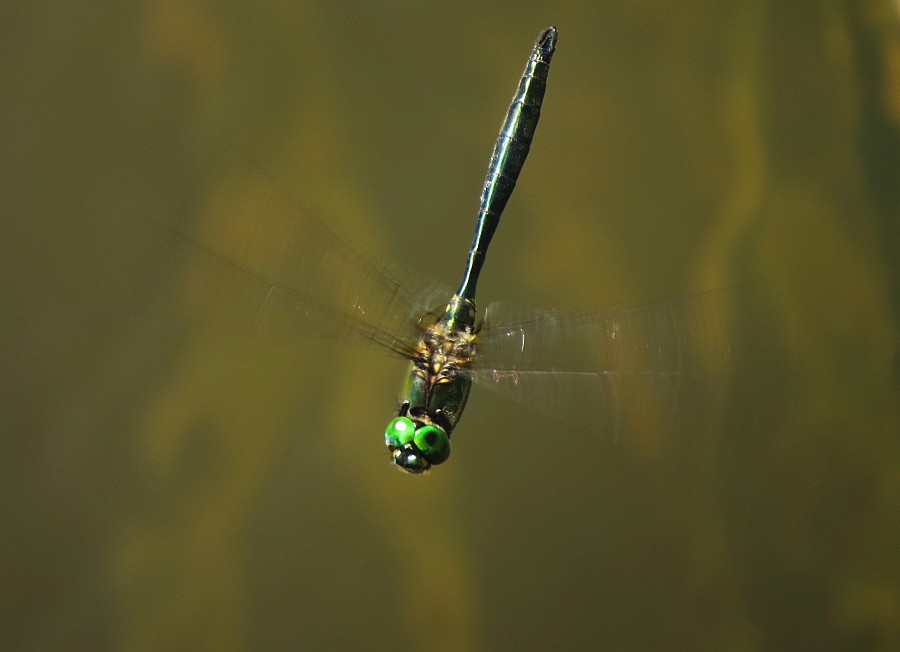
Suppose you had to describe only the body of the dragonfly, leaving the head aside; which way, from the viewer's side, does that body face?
toward the camera
